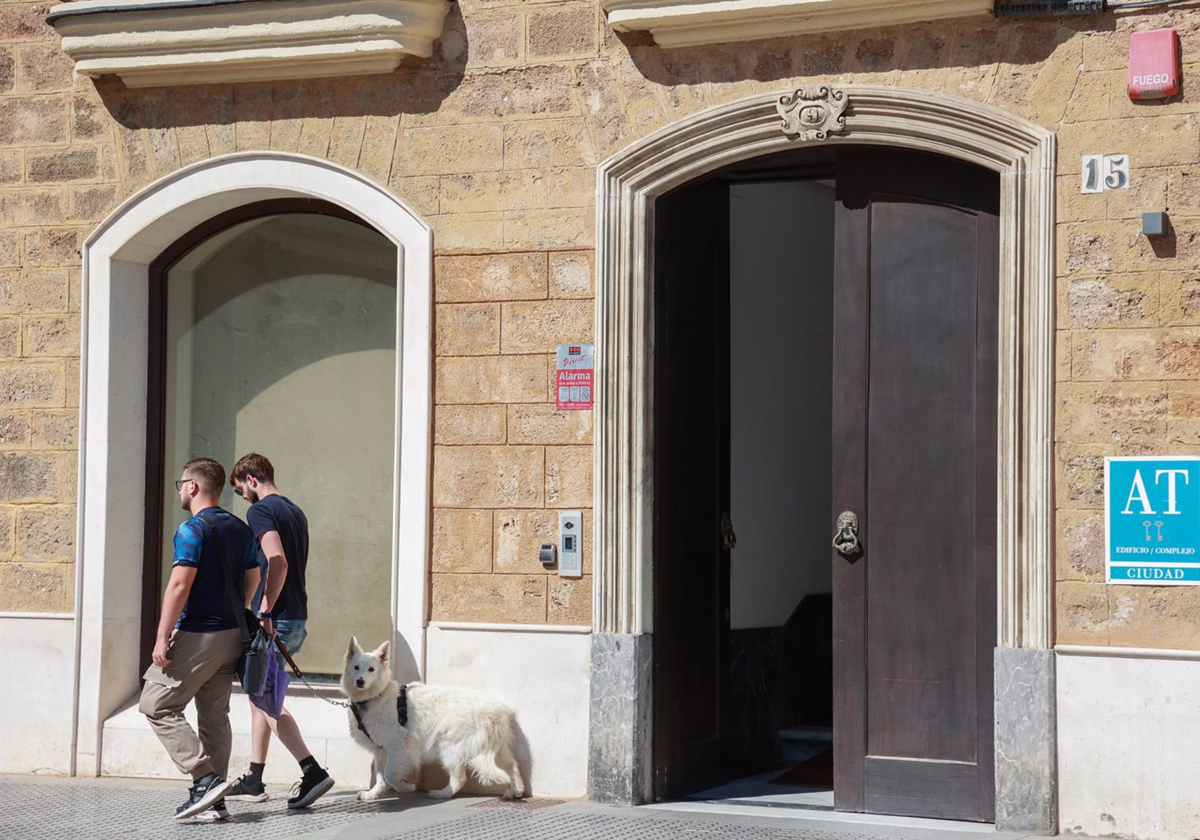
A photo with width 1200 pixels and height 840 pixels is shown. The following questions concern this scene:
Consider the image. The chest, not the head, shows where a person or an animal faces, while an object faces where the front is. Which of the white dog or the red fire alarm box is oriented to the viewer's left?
the white dog

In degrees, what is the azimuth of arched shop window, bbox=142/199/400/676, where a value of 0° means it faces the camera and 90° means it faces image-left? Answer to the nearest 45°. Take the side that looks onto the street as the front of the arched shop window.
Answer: approximately 0°

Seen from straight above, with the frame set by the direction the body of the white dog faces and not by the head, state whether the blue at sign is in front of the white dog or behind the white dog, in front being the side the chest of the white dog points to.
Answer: behind

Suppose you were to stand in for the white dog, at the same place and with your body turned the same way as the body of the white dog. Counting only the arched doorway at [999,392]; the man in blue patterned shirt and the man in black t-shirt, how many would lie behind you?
1

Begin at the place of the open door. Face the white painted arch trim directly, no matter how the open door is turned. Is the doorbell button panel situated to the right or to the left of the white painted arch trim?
left

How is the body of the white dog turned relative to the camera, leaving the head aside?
to the viewer's left

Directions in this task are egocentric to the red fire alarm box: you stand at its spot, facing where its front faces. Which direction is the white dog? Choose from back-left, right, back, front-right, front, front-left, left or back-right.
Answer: right

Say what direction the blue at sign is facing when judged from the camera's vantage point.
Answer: facing the viewer

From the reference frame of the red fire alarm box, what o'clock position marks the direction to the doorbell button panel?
The doorbell button panel is roughly at 3 o'clock from the red fire alarm box.

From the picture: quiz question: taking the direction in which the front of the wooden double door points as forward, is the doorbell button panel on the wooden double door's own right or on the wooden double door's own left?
on the wooden double door's own right

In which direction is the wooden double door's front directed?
toward the camera

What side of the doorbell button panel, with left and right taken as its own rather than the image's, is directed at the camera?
front

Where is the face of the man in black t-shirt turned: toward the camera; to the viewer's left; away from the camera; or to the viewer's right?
to the viewer's left

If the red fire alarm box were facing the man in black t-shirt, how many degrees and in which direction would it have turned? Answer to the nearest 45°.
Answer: approximately 90° to its right

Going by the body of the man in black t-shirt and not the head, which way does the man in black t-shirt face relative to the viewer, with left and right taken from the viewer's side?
facing to the left of the viewer
